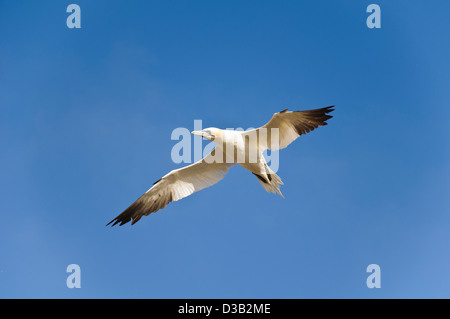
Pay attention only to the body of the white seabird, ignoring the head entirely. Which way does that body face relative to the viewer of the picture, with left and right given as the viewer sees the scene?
facing the viewer and to the left of the viewer
